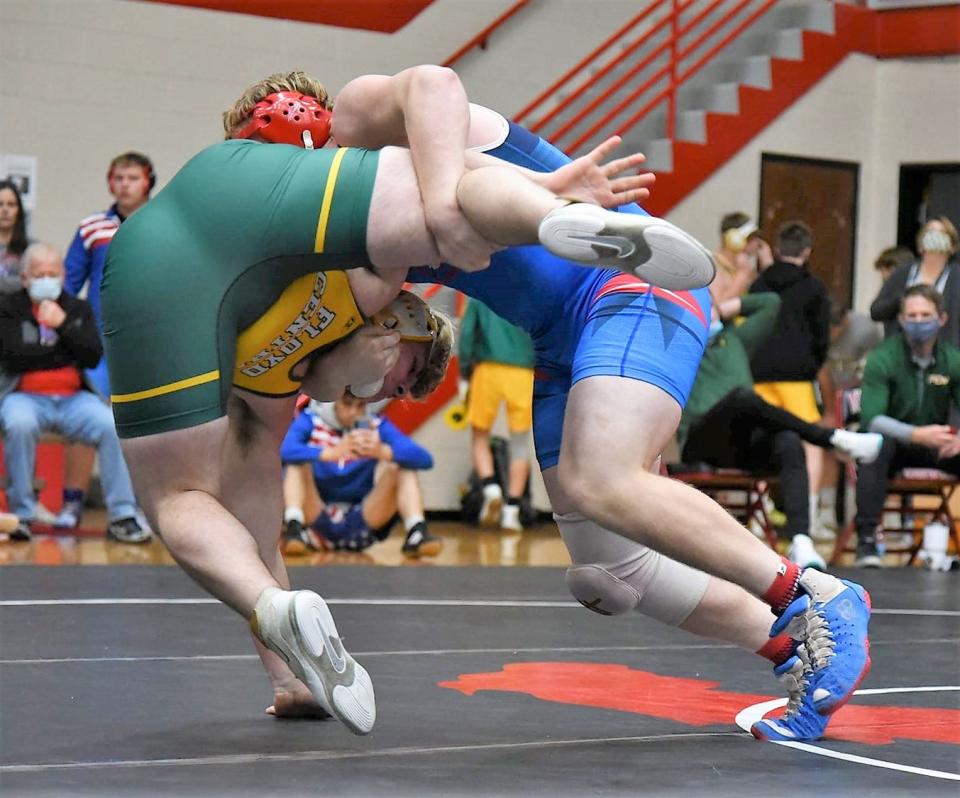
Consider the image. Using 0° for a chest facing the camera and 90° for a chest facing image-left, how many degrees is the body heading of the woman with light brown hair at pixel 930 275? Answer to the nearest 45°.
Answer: approximately 0°

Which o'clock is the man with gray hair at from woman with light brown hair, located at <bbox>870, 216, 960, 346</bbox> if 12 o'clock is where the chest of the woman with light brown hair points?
The man with gray hair is roughly at 2 o'clock from the woman with light brown hair.

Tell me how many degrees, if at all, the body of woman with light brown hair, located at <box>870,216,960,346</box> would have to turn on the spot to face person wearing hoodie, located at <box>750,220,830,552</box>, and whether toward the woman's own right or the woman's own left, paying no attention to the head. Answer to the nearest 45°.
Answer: approximately 90° to the woman's own right

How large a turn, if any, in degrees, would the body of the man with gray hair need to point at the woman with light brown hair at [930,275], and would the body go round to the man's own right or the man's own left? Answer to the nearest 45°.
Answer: approximately 90° to the man's own left

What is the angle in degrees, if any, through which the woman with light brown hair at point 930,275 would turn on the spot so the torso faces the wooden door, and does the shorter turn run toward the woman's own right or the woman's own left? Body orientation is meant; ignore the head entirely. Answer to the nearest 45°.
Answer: approximately 180°

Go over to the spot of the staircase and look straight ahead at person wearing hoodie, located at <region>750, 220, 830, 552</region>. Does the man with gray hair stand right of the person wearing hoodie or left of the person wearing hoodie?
right

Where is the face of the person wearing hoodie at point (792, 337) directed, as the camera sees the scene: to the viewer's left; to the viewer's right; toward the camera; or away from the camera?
away from the camera

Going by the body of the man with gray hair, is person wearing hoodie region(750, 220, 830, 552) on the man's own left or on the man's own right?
on the man's own left

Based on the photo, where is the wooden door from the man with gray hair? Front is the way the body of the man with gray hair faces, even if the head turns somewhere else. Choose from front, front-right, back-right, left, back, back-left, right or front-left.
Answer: back-left

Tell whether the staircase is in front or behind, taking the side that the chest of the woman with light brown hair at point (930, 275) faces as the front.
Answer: behind

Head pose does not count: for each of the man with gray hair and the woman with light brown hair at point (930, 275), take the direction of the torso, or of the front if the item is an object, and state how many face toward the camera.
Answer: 2
